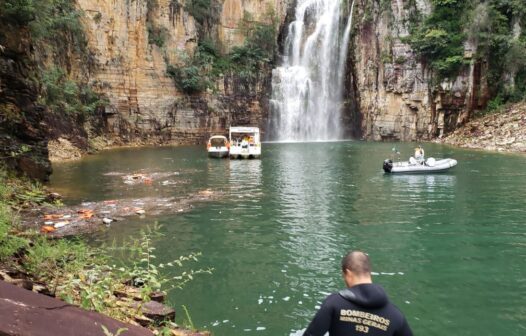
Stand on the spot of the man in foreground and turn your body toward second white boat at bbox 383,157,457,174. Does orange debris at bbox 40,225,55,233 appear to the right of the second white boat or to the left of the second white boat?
left

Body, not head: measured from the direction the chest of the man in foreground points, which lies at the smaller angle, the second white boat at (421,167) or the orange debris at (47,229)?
the second white boat

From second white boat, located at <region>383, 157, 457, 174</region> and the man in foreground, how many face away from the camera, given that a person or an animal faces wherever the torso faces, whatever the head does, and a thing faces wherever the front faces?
1

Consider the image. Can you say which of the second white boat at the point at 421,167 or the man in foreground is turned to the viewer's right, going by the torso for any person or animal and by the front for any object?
the second white boat

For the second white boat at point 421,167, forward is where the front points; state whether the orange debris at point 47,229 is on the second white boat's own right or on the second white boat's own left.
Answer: on the second white boat's own right

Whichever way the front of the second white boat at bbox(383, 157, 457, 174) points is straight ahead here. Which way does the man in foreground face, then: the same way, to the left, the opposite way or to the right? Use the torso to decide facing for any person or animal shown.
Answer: to the left

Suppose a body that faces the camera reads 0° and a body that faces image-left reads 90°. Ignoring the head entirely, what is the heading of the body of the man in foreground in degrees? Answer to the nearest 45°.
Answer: approximately 180°

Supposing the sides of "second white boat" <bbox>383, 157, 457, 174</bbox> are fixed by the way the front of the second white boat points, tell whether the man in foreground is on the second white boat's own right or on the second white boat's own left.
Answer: on the second white boat's own right

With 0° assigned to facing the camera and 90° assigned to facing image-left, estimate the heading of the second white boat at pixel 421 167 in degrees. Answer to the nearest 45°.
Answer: approximately 270°

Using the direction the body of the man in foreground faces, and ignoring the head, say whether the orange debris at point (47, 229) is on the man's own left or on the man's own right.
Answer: on the man's own left
